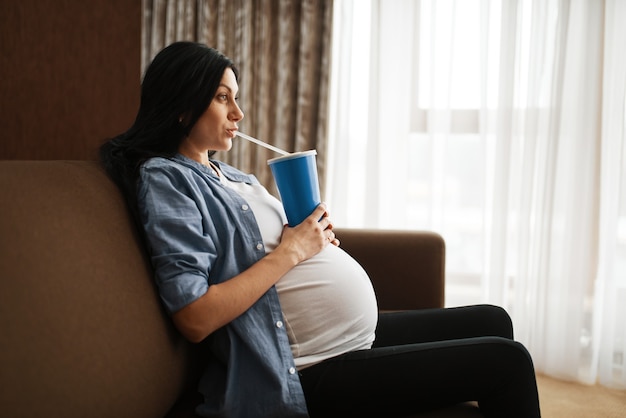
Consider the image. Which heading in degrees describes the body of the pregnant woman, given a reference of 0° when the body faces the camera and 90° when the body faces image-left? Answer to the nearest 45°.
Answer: approximately 270°

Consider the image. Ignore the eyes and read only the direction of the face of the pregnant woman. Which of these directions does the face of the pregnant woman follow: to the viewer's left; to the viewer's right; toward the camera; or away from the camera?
to the viewer's right
